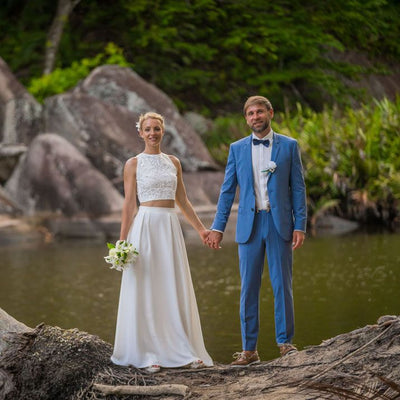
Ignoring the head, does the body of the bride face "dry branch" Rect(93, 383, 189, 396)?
yes

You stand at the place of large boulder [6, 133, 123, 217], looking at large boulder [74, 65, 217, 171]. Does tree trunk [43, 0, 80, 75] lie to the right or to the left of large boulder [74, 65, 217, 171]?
left

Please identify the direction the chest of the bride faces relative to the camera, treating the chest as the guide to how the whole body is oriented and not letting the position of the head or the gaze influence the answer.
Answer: toward the camera

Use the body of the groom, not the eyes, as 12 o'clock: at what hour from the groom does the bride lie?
The bride is roughly at 3 o'clock from the groom.

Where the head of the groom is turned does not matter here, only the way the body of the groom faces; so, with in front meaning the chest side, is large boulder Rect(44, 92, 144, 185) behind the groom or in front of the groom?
behind

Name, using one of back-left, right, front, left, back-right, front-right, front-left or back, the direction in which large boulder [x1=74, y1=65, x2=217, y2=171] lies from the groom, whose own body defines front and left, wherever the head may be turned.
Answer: back

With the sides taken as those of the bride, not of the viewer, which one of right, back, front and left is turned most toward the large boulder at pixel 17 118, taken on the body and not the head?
back

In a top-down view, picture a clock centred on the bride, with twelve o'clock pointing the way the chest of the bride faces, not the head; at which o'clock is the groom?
The groom is roughly at 9 o'clock from the bride.

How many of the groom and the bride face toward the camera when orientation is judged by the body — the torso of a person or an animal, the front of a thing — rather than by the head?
2

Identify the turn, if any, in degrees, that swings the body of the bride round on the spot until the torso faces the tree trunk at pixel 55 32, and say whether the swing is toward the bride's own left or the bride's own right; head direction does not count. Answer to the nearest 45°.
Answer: approximately 180°

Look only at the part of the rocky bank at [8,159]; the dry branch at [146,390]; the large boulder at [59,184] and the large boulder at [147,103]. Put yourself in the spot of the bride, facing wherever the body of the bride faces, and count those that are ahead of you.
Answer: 1

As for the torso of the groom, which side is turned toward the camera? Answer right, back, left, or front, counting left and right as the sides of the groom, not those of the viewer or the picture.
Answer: front

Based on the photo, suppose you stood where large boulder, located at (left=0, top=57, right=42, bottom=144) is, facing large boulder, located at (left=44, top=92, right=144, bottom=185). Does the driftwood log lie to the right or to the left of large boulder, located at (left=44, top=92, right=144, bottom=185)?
right

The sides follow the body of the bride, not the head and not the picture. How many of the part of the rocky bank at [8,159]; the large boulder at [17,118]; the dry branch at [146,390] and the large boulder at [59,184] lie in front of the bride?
1
